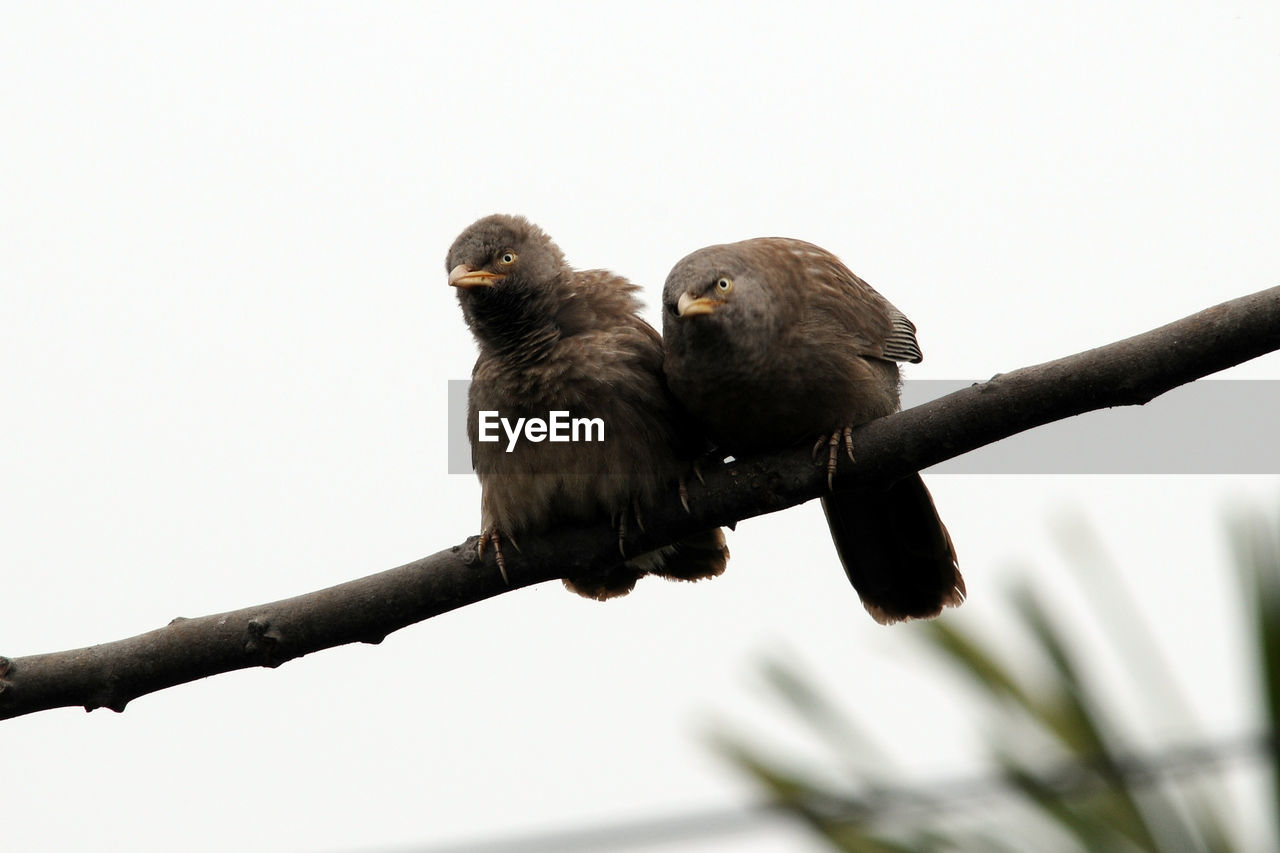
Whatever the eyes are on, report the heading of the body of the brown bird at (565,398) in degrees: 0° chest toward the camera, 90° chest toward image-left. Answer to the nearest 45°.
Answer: approximately 45°

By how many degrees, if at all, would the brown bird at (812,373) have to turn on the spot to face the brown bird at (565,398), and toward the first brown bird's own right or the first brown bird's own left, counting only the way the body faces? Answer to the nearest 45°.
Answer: approximately 45° to the first brown bird's own right

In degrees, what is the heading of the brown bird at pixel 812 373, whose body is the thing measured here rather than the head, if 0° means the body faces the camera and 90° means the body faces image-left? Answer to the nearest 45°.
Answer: approximately 45°

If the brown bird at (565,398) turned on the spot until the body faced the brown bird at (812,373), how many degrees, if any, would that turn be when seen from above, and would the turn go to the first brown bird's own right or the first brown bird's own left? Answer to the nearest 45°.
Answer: approximately 135° to the first brown bird's own left
